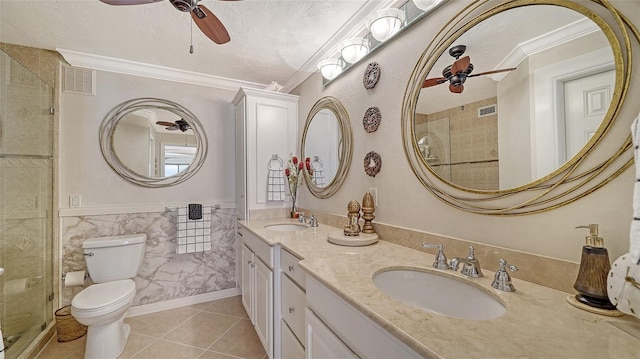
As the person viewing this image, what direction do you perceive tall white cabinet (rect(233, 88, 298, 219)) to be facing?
facing to the left of the viewer

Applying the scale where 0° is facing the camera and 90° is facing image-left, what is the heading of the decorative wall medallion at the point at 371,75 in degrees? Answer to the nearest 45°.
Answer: approximately 45°

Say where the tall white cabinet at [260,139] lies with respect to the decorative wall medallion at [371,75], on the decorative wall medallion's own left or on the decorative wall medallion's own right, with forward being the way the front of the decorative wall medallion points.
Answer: on the decorative wall medallion's own right

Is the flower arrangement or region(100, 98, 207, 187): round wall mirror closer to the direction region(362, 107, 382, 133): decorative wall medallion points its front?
the round wall mirror

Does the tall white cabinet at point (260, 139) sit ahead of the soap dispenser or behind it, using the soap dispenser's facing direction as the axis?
ahead

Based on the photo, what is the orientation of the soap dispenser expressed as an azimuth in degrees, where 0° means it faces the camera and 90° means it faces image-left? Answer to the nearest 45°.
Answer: approximately 90°

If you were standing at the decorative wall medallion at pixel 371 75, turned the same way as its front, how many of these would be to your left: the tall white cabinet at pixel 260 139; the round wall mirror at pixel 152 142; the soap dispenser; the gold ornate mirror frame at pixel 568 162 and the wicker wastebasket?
2
